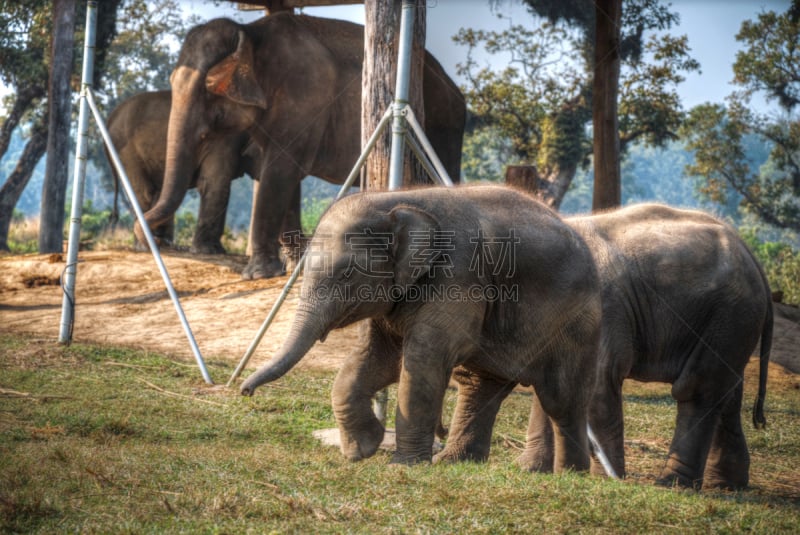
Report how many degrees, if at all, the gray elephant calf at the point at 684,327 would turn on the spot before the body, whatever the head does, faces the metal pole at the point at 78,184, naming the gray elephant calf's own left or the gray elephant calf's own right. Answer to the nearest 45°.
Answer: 0° — it already faces it

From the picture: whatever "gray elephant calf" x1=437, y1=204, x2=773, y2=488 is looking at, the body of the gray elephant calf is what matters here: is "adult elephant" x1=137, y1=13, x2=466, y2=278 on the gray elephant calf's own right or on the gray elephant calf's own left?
on the gray elephant calf's own right

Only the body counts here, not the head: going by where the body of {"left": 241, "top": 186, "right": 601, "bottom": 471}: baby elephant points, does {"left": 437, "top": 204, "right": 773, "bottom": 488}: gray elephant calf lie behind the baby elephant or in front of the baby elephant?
behind

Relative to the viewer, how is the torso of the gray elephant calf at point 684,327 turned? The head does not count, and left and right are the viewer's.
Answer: facing to the left of the viewer

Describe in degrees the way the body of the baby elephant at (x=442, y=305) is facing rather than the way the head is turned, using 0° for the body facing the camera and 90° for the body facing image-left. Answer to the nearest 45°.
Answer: approximately 90°

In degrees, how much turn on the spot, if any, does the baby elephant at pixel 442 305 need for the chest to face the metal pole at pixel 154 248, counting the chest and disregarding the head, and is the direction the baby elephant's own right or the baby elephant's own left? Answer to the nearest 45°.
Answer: approximately 45° to the baby elephant's own right

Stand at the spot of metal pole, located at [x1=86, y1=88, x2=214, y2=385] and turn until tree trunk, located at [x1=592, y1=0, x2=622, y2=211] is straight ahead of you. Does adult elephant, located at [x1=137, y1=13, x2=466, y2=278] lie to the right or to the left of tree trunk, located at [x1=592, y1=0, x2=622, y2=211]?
left

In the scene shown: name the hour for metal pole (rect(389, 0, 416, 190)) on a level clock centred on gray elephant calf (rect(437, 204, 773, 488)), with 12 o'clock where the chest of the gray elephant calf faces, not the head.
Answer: The metal pole is roughly at 12 o'clock from the gray elephant calf.

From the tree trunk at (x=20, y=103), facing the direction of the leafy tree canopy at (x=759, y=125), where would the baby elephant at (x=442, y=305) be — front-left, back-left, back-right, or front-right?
front-right

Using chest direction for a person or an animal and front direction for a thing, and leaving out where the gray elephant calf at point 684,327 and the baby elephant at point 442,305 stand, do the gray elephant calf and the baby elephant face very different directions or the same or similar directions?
same or similar directions

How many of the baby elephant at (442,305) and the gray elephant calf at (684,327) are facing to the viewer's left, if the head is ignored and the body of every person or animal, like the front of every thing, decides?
2
